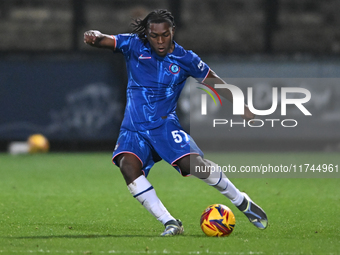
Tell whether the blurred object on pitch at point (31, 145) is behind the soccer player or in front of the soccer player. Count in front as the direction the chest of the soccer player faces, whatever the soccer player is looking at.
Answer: behind

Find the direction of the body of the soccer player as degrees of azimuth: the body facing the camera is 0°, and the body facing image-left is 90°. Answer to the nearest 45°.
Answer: approximately 0°
